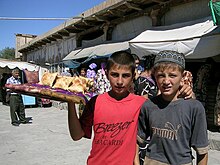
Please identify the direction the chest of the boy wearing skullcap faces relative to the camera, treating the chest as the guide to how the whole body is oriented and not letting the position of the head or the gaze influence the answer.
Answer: toward the camera

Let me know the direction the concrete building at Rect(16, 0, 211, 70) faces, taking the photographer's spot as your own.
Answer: facing the viewer and to the left of the viewer

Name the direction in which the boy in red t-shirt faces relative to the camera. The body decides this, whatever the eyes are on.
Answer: toward the camera

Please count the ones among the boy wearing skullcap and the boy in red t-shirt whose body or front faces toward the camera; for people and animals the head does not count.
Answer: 2

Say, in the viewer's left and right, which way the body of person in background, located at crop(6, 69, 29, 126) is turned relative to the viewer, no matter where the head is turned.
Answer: facing the viewer and to the right of the viewer

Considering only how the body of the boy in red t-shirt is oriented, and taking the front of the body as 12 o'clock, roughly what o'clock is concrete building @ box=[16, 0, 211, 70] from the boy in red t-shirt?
The concrete building is roughly at 6 o'clock from the boy in red t-shirt.
